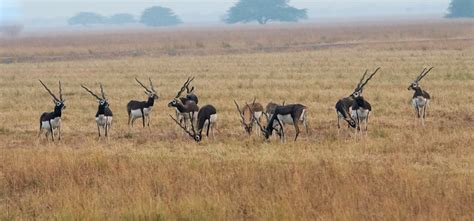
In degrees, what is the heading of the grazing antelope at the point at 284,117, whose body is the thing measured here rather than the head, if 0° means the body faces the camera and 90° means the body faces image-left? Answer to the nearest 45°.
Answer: approximately 90°

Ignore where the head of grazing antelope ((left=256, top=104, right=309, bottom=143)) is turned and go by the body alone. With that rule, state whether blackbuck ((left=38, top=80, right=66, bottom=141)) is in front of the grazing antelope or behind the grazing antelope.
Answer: in front

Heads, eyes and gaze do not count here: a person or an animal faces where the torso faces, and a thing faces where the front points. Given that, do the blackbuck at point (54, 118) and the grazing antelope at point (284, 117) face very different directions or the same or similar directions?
very different directions

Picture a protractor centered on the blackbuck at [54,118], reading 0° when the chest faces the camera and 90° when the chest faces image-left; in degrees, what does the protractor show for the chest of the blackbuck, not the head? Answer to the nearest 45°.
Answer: approximately 315°

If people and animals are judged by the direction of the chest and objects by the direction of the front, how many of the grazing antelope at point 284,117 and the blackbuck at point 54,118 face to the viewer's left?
1

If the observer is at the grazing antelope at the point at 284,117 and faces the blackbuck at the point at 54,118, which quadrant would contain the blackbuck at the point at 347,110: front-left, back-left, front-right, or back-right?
back-right

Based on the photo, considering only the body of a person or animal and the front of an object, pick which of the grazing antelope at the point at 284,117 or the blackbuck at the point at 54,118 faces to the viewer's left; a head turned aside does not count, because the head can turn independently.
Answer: the grazing antelope

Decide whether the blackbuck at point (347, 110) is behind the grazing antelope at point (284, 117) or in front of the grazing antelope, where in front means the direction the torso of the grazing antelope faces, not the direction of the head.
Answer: behind

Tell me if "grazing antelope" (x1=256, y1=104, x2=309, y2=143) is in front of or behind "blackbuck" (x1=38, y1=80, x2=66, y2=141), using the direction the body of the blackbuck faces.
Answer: in front
